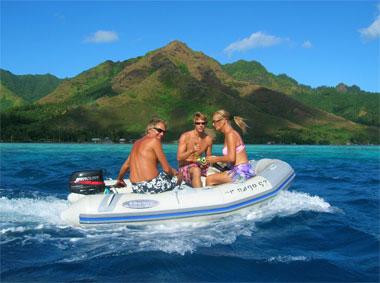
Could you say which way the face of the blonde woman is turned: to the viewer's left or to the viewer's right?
to the viewer's left

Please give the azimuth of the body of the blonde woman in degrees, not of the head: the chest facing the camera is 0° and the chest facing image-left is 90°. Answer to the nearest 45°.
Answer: approximately 90°

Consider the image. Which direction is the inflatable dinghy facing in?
to the viewer's right

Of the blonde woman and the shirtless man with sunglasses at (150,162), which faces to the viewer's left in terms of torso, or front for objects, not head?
the blonde woman
